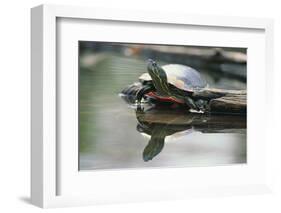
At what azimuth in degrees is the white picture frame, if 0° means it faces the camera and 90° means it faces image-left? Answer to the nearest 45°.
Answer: approximately 315°
